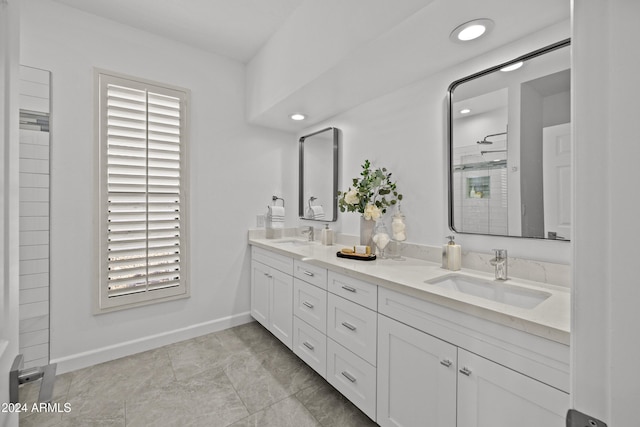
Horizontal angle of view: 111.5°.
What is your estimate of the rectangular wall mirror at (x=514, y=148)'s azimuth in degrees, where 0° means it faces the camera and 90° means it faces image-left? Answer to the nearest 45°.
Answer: approximately 45°

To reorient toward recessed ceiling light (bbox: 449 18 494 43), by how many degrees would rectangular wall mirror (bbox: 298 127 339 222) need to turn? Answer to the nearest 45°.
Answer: approximately 90° to its left

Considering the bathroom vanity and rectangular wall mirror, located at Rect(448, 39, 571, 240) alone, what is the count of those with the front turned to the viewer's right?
0

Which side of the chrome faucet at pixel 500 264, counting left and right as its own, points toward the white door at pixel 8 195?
front

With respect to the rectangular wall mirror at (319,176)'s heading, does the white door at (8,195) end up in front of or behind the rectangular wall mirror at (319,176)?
in front

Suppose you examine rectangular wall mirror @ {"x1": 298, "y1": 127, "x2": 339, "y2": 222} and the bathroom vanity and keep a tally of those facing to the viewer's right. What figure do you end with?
0

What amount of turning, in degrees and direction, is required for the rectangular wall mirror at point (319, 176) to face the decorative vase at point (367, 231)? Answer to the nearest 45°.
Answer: approximately 90° to its left

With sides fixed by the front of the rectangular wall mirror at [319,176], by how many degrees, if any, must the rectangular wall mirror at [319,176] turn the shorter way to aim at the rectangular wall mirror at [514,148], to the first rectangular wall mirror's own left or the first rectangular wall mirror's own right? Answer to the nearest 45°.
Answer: approximately 90° to the first rectangular wall mirror's own left

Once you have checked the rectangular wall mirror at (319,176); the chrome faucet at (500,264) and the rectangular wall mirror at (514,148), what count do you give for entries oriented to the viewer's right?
0

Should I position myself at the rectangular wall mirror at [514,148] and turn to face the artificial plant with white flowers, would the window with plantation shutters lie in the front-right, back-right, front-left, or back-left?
front-left

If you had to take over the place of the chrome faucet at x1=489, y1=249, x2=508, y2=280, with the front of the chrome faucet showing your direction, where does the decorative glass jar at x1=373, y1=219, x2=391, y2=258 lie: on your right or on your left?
on your right

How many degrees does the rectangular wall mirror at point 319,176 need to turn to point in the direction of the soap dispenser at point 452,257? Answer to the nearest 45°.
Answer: approximately 90° to its left
